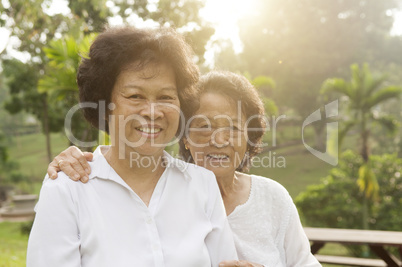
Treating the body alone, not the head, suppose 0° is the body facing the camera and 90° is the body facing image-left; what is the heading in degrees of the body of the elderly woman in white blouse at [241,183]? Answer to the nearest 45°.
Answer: approximately 0°

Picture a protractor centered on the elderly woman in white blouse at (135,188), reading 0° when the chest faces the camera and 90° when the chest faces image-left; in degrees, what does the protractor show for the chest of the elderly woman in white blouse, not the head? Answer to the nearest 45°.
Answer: approximately 0°

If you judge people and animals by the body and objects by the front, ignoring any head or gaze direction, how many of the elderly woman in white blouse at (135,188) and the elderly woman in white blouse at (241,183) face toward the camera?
2

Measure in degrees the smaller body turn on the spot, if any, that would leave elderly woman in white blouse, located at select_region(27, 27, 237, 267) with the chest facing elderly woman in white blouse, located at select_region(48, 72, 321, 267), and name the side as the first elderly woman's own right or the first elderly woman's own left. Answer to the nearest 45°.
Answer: approximately 135° to the first elderly woman's own left

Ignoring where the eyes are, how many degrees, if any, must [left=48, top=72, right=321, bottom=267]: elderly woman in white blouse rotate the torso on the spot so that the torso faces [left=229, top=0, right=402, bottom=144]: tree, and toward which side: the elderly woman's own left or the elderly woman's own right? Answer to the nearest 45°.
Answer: approximately 180°

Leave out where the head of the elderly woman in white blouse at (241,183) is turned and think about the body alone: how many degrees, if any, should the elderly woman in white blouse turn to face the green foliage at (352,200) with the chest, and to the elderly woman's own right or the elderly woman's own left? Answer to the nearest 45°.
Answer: approximately 135° to the elderly woman's own left

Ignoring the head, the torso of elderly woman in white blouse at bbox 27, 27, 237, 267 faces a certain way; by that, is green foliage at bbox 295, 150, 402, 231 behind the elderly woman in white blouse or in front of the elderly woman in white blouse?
behind

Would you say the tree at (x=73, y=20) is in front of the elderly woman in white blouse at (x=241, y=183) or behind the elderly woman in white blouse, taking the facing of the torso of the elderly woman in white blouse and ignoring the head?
behind
